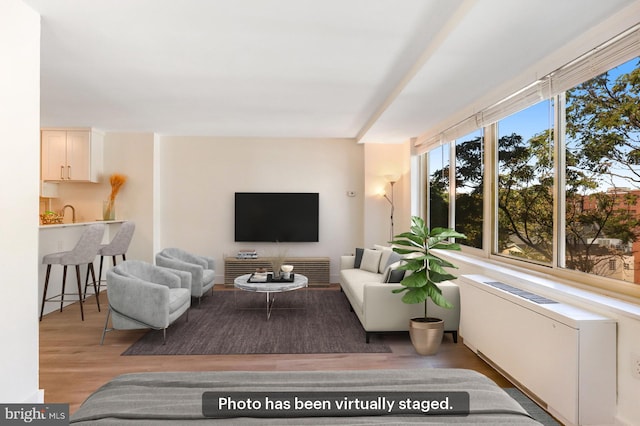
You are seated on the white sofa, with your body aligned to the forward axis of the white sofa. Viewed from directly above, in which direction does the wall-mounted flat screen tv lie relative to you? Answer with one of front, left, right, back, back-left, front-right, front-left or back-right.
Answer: front-right

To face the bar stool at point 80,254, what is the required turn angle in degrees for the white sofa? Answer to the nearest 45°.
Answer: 0° — it already faces it

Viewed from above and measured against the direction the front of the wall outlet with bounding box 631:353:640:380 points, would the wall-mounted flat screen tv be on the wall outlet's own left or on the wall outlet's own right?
on the wall outlet's own right

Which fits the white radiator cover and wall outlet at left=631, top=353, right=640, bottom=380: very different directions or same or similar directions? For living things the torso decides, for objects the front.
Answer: same or similar directions

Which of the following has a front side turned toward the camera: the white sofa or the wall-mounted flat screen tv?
the wall-mounted flat screen tv

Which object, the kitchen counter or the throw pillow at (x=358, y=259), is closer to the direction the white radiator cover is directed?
the kitchen counter

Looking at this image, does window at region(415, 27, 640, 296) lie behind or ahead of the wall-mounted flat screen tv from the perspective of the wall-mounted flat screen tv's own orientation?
ahead

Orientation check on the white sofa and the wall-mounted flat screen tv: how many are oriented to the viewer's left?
1

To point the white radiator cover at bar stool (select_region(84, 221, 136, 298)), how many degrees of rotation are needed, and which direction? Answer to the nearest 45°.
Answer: approximately 45° to its right

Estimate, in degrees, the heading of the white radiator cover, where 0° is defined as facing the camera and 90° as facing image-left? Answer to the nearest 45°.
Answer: approximately 45°

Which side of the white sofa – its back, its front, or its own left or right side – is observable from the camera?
left

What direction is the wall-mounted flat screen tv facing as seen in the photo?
toward the camera

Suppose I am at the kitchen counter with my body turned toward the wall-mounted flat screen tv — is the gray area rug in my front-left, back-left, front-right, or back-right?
front-right

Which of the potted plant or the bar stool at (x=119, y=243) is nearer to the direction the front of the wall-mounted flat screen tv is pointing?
the potted plant
